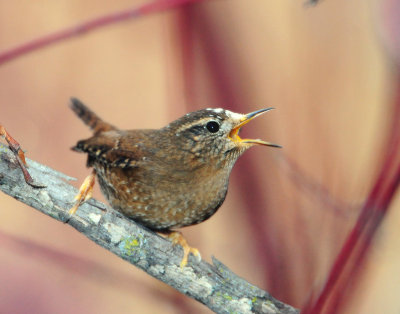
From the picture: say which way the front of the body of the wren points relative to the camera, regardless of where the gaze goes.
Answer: to the viewer's right
